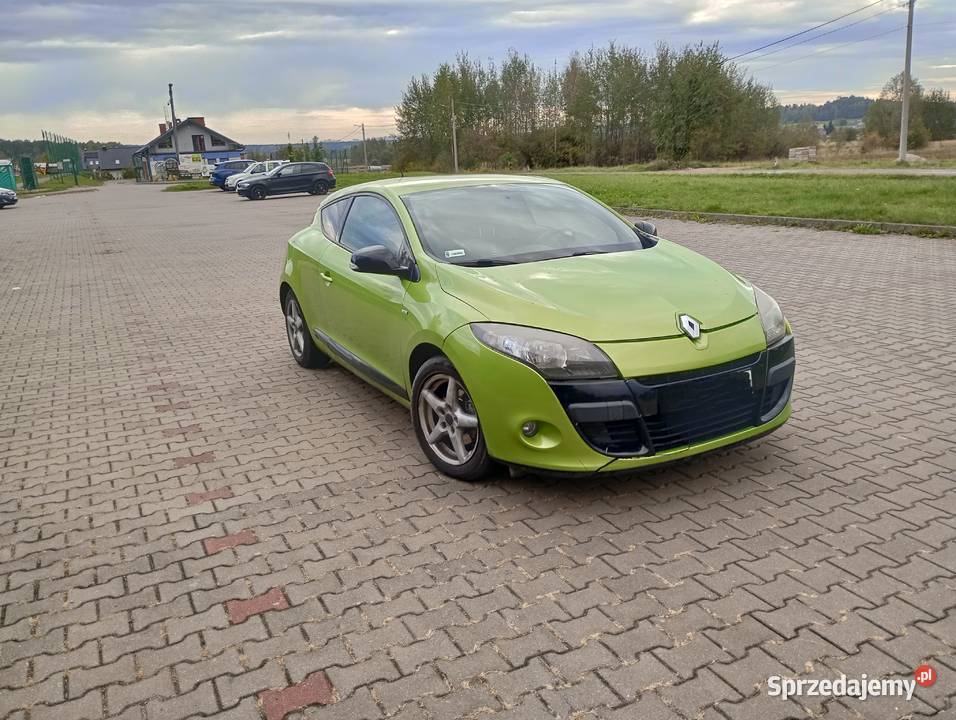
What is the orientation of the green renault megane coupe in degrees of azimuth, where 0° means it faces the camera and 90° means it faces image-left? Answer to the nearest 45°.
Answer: approximately 315°

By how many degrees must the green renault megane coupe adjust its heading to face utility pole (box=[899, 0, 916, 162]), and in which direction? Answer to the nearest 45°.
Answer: approximately 90° to its left

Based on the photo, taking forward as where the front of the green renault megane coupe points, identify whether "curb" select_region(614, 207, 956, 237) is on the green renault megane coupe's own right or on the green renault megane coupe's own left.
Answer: on the green renault megane coupe's own left

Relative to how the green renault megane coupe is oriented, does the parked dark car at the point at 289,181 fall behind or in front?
behind

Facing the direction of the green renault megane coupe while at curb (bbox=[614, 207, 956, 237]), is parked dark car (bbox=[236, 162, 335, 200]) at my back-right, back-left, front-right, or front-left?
back-right
